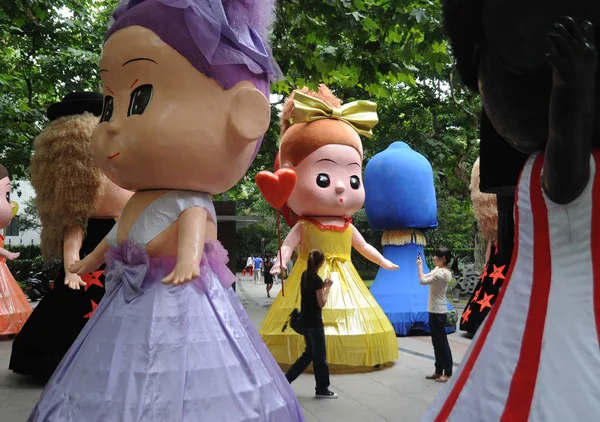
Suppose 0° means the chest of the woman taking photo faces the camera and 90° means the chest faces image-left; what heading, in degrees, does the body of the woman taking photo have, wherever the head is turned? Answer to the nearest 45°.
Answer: approximately 90°

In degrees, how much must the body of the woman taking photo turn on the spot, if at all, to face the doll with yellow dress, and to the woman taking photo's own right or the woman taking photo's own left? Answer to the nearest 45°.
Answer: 0° — they already face it

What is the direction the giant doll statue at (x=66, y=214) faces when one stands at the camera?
facing away from the viewer and to the right of the viewer

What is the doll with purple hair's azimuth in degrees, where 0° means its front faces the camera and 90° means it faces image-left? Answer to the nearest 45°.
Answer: approximately 45°

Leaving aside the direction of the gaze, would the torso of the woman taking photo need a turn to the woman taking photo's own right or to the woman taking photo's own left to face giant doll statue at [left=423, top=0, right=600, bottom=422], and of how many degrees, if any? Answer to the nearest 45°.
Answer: approximately 90° to the woman taking photo's own left

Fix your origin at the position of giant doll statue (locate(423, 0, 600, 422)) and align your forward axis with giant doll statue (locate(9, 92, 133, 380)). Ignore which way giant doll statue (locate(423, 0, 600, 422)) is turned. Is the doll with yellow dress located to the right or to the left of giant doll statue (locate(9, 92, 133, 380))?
right

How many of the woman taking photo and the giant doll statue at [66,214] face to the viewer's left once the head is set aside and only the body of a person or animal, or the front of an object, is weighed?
1

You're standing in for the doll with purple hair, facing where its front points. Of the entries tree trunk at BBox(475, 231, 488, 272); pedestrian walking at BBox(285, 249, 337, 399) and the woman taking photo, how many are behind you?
3

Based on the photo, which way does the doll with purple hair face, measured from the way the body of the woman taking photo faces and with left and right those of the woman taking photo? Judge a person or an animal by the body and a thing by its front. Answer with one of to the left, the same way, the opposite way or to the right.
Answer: to the left

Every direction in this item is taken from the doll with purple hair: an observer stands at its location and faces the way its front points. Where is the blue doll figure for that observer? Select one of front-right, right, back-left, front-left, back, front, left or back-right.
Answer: back
